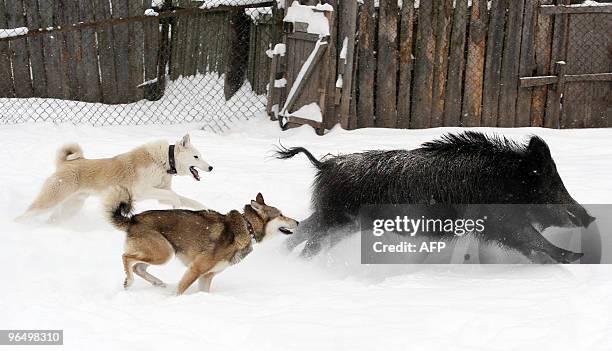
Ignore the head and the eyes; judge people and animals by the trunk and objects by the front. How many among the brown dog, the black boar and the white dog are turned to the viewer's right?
3

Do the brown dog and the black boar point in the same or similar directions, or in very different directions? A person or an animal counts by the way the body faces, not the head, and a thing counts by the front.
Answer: same or similar directions

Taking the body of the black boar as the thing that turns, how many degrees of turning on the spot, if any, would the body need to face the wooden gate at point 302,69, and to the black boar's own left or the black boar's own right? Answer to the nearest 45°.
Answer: approximately 135° to the black boar's own left

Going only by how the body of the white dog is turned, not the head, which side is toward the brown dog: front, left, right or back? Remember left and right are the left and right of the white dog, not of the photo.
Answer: right

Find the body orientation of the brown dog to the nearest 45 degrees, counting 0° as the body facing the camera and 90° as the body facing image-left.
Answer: approximately 270°

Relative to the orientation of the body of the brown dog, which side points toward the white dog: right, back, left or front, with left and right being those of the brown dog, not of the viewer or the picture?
left

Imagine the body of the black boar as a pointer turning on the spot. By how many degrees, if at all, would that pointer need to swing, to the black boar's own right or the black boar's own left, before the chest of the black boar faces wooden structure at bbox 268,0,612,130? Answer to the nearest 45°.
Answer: approximately 90° to the black boar's own left

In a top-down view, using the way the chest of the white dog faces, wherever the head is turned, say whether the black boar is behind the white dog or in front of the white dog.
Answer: in front

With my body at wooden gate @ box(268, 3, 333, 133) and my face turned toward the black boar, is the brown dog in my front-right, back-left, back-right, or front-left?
front-right

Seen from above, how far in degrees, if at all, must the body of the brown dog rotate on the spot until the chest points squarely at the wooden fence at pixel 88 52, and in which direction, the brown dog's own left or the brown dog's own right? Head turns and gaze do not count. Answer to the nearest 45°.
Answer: approximately 90° to the brown dog's own left

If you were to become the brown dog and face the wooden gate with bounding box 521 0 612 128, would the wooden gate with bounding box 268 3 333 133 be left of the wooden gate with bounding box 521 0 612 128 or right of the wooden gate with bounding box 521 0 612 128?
left

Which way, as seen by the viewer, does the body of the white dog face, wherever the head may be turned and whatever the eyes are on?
to the viewer's right

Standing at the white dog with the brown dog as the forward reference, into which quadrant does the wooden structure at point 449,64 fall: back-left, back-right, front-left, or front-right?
back-left

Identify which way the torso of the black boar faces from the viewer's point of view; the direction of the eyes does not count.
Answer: to the viewer's right
